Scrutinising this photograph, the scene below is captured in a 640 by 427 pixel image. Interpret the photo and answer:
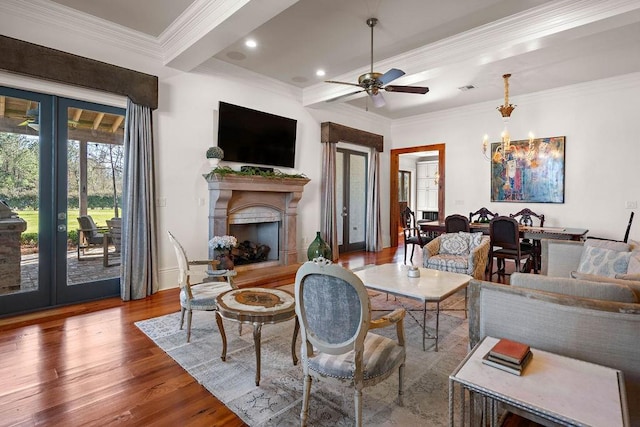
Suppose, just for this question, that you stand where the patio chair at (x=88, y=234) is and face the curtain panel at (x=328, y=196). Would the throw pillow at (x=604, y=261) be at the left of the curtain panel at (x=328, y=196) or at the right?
right

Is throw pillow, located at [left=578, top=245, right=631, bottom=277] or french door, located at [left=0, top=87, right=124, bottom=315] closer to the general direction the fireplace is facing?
the throw pillow

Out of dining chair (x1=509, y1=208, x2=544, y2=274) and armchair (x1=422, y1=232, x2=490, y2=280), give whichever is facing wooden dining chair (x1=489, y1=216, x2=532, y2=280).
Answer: the dining chair

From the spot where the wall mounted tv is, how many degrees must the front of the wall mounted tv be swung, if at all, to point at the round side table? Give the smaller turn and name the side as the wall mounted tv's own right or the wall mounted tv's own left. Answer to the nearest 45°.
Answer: approximately 45° to the wall mounted tv's own right
